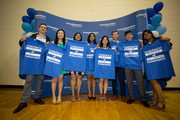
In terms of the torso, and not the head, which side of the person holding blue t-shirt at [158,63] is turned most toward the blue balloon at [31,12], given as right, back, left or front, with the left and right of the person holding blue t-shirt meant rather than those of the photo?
right

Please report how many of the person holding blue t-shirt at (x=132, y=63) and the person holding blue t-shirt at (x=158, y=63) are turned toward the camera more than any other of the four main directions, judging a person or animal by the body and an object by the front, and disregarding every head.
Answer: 2

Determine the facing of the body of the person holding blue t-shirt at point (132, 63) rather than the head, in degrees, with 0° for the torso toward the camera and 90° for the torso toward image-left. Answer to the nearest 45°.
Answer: approximately 0°

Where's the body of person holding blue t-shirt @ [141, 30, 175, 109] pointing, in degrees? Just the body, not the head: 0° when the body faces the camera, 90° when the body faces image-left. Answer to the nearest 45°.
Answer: approximately 0°
